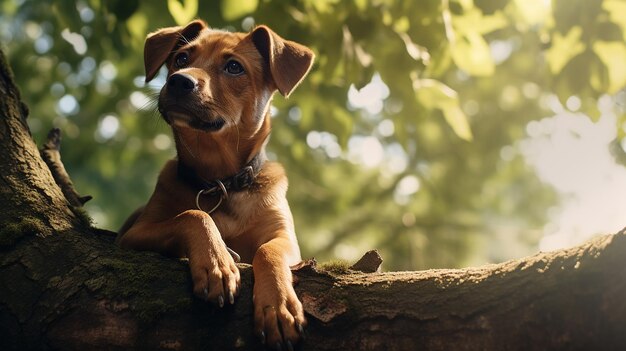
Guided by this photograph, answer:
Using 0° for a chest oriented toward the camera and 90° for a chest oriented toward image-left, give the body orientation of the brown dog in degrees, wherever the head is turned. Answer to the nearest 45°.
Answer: approximately 0°

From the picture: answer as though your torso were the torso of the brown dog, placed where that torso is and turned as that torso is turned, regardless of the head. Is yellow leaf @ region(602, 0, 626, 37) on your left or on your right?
on your left

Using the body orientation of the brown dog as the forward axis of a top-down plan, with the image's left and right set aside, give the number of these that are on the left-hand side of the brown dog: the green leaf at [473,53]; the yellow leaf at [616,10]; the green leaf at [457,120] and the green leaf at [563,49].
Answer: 4

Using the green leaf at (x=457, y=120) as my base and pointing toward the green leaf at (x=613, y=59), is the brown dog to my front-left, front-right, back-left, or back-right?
back-right

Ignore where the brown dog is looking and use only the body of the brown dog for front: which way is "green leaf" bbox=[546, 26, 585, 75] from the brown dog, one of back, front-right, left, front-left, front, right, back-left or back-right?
left

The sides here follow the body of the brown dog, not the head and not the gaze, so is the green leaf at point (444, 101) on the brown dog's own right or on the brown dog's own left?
on the brown dog's own left
